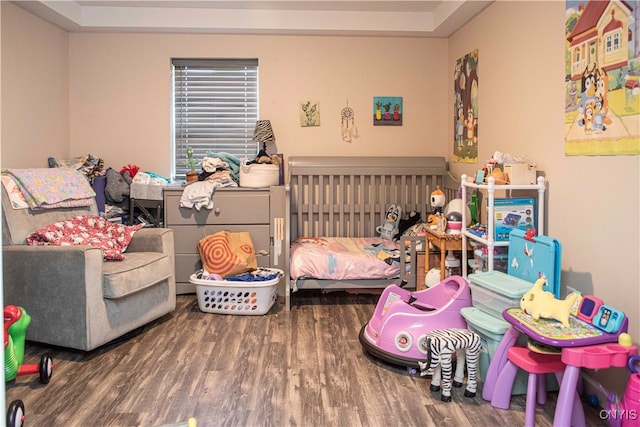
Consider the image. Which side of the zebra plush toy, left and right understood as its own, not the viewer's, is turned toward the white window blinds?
right

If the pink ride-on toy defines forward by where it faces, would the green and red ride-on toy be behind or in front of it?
in front

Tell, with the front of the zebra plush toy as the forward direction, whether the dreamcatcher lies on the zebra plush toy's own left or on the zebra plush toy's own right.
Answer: on the zebra plush toy's own right

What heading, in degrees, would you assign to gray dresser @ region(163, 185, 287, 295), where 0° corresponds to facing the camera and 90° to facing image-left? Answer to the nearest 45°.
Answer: approximately 0°

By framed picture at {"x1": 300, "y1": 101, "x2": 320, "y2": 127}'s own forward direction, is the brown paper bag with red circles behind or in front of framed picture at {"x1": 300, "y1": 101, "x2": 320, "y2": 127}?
in front

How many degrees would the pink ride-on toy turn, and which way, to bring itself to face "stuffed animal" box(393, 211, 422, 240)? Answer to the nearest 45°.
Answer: approximately 135° to its right

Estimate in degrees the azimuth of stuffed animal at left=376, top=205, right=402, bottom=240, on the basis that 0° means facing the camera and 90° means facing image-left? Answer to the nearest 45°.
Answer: approximately 45°

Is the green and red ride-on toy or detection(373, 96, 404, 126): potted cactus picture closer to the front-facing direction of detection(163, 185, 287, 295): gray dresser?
the green and red ride-on toy

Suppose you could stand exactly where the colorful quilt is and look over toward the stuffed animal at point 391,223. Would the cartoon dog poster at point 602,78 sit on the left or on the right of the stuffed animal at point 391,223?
right

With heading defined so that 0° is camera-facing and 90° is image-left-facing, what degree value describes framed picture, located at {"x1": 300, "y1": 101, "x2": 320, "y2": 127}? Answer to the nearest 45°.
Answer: approximately 0°

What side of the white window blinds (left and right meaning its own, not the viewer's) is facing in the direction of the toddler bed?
left

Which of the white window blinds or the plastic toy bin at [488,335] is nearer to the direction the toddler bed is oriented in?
the plastic toy bin
